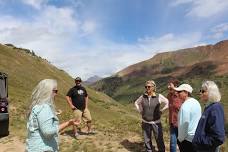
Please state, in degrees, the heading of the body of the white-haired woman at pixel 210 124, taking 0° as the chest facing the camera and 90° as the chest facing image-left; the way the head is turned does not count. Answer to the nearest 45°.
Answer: approximately 90°

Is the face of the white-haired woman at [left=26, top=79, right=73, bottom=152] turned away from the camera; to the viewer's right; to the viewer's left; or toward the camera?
to the viewer's right

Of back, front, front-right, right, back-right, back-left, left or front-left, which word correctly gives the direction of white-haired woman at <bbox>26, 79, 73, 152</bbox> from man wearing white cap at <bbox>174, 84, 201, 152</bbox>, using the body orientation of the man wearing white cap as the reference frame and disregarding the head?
front-left

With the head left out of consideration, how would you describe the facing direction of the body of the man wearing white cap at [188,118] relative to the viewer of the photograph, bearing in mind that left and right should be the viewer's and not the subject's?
facing to the left of the viewer

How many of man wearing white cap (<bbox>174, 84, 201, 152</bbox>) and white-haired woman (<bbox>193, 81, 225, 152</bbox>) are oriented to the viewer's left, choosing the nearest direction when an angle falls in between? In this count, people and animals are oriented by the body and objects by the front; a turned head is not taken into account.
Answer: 2

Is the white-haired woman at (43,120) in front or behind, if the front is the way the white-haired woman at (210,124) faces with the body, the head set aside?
in front
